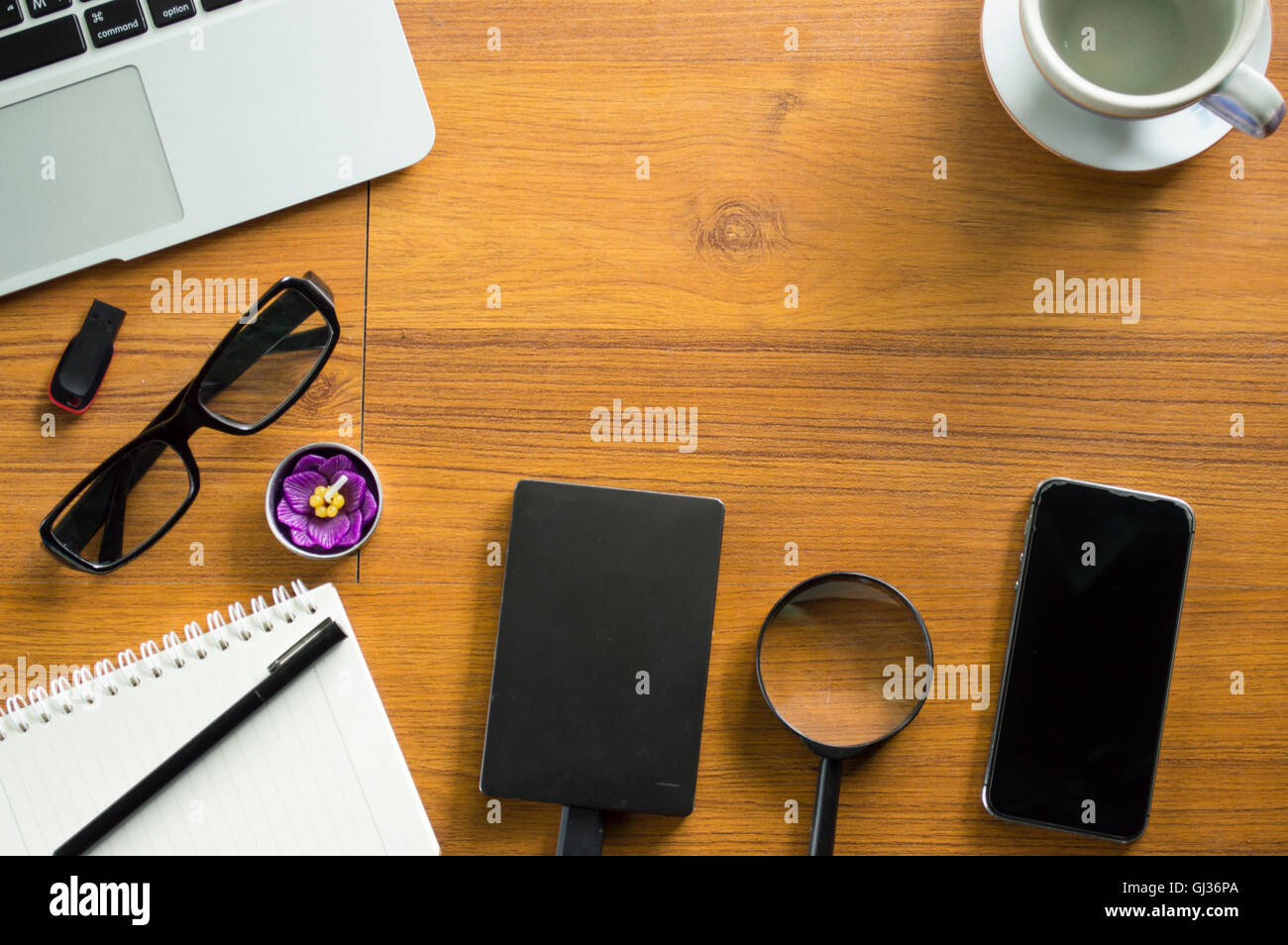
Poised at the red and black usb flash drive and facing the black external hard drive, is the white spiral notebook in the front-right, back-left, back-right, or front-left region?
front-right

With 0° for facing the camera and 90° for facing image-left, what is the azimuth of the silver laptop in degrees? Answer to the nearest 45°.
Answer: approximately 0°

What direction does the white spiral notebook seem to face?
toward the camera

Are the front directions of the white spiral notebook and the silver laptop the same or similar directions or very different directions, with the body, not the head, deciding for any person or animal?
same or similar directions
